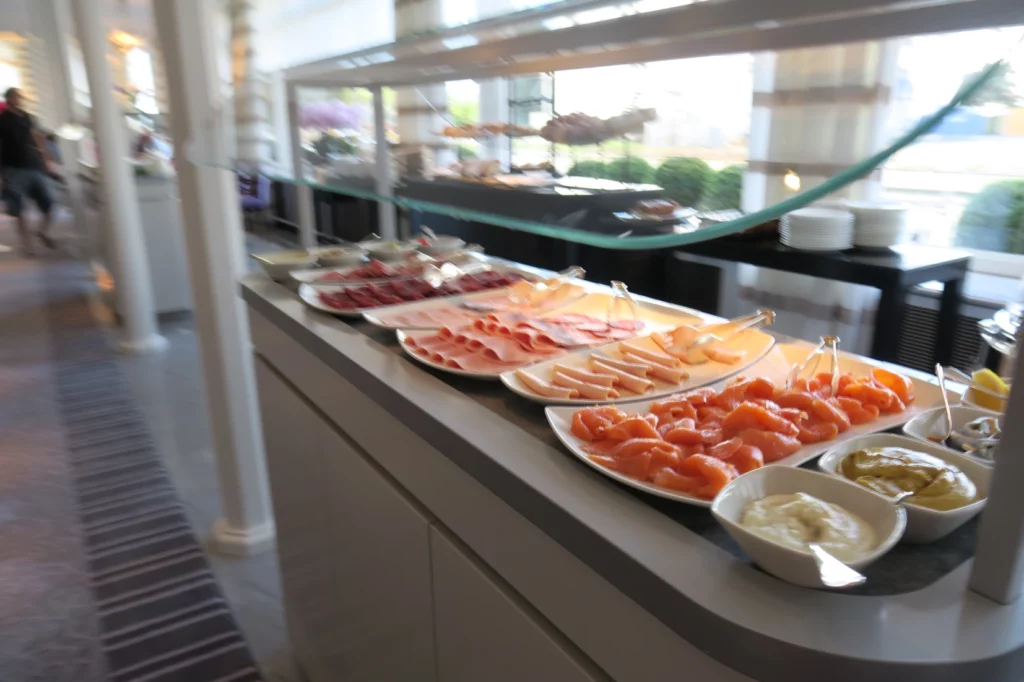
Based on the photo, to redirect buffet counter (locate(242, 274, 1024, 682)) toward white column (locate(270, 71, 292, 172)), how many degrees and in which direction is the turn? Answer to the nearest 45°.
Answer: approximately 90° to its right

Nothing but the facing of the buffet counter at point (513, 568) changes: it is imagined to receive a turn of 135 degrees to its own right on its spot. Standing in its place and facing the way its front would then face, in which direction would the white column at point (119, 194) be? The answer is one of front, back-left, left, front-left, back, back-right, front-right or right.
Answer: front-left

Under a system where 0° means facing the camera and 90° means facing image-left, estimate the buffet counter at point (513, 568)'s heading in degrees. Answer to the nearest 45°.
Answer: approximately 45°

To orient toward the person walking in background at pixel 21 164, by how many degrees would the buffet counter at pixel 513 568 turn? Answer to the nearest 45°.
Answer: approximately 90° to its right

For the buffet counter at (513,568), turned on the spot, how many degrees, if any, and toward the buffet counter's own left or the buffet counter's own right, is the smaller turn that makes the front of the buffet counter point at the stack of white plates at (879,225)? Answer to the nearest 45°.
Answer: approximately 180°

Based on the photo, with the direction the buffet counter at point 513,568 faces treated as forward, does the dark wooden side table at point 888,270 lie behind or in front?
behind
